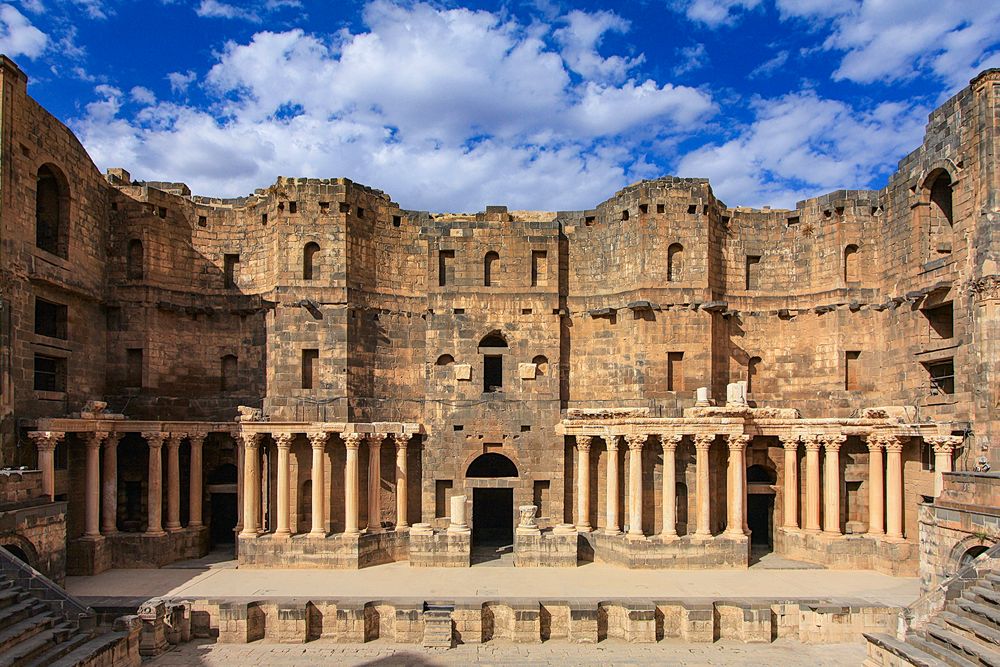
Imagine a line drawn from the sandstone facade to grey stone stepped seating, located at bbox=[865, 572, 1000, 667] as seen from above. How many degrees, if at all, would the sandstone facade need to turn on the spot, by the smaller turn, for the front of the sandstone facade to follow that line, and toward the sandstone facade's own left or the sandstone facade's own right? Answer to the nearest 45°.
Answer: approximately 45° to the sandstone facade's own left

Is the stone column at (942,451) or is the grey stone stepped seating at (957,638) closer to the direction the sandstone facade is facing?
the grey stone stepped seating

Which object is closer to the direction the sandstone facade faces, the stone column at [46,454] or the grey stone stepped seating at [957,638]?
the grey stone stepped seating

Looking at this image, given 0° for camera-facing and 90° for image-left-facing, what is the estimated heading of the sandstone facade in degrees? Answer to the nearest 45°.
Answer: approximately 0°
